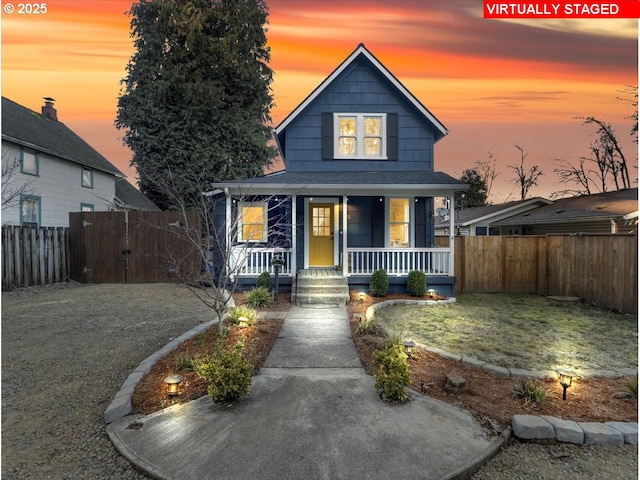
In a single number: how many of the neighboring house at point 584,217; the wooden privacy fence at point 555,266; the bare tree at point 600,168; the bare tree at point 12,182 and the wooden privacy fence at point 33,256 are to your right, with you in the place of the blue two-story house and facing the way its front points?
2

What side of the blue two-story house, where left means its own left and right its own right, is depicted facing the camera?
front

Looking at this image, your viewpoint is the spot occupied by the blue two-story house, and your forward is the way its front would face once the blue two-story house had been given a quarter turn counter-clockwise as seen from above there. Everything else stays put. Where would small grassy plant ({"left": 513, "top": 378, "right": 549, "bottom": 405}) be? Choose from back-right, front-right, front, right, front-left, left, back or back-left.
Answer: right

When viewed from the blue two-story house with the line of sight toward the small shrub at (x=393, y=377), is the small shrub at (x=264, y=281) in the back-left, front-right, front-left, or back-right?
front-right

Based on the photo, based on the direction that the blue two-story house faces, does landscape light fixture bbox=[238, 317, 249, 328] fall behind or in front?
in front

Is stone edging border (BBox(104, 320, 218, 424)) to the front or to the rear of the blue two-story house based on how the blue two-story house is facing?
to the front

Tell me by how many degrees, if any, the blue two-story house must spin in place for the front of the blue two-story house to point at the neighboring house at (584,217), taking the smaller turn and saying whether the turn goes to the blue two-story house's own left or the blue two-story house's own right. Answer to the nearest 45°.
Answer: approximately 135° to the blue two-story house's own left

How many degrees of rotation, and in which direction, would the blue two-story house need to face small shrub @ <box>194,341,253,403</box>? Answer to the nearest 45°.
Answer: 0° — it already faces it

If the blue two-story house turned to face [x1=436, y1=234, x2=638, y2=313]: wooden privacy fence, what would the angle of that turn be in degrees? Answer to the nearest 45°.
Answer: approximately 90° to its left

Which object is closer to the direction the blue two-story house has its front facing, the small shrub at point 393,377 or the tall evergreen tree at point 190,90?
the small shrub

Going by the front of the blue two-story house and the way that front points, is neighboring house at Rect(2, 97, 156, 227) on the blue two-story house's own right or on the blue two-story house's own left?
on the blue two-story house's own right

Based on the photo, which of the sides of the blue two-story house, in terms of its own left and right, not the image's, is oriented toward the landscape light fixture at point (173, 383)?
front

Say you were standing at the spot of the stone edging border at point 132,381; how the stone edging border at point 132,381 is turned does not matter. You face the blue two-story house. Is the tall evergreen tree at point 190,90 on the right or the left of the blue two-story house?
left
